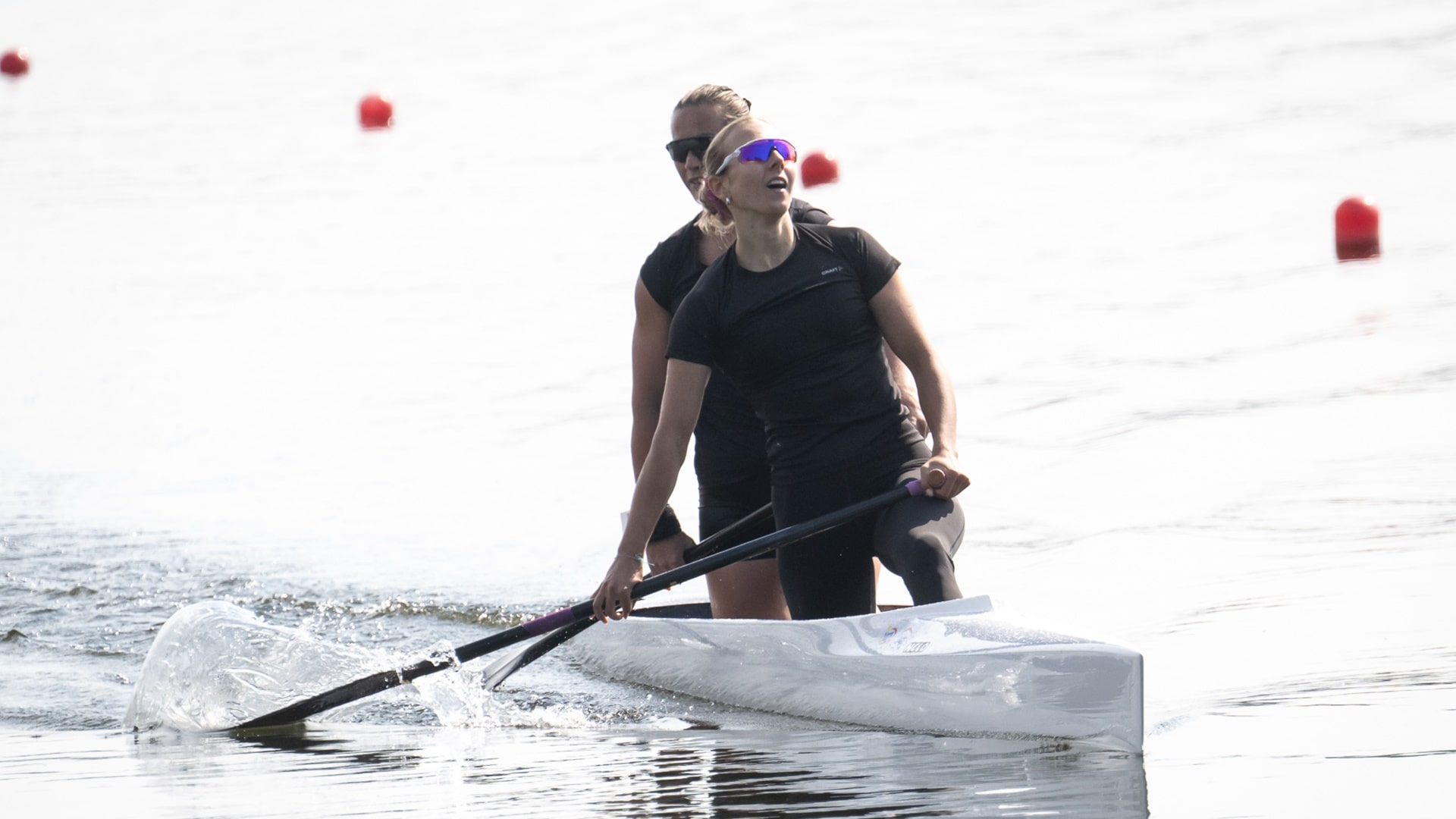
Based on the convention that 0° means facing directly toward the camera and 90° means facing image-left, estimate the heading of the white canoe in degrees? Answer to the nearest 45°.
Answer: approximately 315°

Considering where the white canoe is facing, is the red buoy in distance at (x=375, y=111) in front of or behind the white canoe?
behind

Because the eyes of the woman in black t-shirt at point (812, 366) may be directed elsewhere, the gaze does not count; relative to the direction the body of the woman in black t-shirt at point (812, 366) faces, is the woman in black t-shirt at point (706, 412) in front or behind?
behind

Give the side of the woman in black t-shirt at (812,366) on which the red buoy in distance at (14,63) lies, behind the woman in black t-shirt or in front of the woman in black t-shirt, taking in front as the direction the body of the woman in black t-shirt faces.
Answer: behind

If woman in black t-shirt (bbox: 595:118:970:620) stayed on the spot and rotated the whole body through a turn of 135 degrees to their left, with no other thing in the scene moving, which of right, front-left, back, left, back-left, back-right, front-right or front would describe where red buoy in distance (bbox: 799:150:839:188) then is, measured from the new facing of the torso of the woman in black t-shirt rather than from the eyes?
front-left

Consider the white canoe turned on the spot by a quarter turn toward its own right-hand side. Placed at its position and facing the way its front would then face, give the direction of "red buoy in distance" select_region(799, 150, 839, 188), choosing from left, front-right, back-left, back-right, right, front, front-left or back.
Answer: back-right
